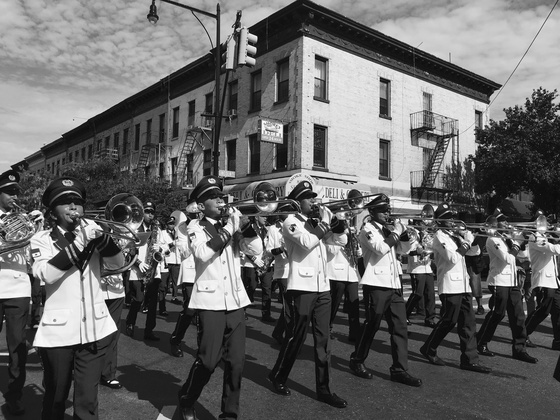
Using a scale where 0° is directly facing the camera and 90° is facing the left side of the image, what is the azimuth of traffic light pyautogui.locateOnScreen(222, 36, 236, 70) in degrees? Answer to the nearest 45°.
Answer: approximately 135°

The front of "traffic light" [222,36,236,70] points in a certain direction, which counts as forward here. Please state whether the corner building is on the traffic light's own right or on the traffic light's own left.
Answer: on the traffic light's own right

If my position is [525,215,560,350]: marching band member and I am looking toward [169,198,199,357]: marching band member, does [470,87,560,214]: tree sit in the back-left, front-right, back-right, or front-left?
back-right

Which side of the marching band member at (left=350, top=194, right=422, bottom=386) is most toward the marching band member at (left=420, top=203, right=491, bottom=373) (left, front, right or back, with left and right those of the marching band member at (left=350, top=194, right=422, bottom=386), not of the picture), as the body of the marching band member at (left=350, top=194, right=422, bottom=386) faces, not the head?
left

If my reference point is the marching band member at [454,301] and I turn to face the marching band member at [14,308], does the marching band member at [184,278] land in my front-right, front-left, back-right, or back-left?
front-right
